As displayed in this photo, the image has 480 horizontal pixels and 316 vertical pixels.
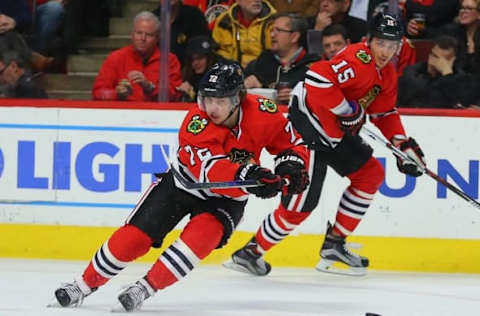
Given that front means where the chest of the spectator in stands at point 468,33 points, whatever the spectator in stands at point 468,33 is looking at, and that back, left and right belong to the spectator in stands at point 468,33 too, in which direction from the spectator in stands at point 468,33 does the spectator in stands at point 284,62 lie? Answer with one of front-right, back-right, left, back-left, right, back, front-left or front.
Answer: front-right

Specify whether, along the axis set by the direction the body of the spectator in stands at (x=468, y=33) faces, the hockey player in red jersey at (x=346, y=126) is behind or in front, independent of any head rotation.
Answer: in front

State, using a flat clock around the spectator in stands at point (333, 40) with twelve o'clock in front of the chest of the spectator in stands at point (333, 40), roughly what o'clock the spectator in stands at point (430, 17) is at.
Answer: the spectator in stands at point (430, 17) is roughly at 7 o'clock from the spectator in stands at point (333, 40).

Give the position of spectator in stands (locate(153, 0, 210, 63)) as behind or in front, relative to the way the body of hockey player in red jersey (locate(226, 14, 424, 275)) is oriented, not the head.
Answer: behind

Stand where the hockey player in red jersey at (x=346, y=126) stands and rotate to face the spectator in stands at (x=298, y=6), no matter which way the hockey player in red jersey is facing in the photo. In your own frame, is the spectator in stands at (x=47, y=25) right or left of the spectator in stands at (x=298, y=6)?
left
